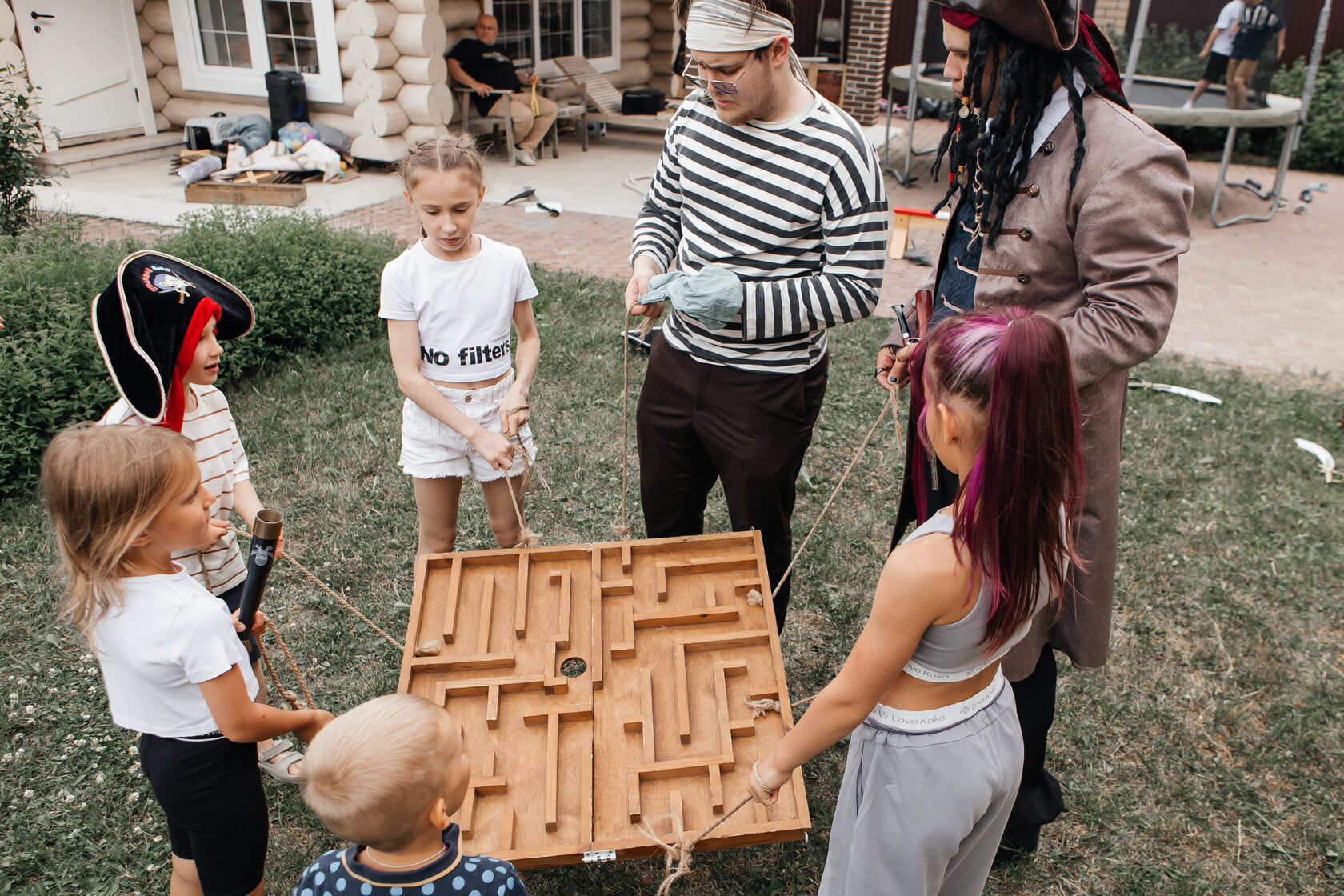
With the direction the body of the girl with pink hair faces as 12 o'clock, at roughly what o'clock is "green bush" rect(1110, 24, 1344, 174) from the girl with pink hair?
The green bush is roughly at 2 o'clock from the girl with pink hair.

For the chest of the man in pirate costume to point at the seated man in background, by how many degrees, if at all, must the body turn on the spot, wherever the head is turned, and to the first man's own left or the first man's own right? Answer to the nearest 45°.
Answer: approximately 90° to the first man's own right

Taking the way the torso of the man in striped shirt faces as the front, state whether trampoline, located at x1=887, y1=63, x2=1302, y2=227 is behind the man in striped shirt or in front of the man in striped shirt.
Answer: behind

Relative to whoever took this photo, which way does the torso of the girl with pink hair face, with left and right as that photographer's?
facing away from the viewer and to the left of the viewer

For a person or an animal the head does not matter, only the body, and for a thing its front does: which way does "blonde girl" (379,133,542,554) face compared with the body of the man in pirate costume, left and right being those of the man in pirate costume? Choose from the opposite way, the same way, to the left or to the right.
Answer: to the left

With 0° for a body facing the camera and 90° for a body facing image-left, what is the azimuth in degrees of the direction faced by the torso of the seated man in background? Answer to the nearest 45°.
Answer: approximately 315°

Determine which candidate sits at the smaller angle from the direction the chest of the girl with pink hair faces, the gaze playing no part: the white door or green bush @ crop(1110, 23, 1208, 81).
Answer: the white door

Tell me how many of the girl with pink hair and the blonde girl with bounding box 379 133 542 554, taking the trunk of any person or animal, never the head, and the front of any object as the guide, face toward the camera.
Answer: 1

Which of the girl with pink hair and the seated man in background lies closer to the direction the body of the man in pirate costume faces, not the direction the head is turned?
the girl with pink hair

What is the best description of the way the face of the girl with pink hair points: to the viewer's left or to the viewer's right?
to the viewer's left

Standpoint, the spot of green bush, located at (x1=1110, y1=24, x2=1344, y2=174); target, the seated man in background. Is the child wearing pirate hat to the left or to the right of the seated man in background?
left

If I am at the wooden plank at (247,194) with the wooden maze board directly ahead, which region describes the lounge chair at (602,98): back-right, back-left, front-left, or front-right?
back-left

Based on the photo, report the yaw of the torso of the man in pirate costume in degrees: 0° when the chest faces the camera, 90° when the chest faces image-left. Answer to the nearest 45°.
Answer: approximately 45°
